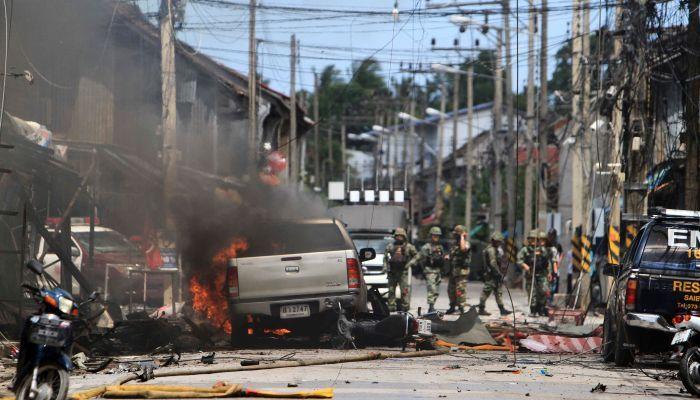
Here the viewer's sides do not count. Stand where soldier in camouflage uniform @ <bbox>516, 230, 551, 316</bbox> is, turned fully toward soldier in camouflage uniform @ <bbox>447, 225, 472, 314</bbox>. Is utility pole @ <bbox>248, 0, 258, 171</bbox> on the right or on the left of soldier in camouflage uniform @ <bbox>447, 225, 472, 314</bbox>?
right

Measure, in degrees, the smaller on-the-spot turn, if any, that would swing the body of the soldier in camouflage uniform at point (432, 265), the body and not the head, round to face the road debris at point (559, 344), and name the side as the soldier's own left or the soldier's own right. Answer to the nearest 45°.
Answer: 0° — they already face it

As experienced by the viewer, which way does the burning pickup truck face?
facing away from the viewer

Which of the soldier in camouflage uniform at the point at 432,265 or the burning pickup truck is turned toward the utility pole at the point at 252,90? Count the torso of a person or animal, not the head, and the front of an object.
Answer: the burning pickup truck
